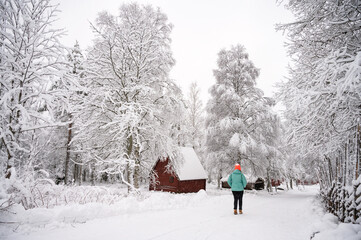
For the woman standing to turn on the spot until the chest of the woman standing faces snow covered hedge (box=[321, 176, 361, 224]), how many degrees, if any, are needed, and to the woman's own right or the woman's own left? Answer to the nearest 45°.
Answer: approximately 135° to the woman's own right

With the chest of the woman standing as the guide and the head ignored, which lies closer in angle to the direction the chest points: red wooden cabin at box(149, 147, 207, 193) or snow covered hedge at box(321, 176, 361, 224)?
the red wooden cabin

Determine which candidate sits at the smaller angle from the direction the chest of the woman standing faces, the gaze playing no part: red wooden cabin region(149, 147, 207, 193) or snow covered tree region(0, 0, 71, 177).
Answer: the red wooden cabin

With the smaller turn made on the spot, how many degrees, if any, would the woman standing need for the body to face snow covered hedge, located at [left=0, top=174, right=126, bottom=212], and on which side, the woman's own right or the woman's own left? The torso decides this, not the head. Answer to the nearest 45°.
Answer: approximately 135° to the woman's own left

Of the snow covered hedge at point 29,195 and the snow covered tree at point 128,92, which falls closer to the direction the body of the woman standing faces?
the snow covered tree

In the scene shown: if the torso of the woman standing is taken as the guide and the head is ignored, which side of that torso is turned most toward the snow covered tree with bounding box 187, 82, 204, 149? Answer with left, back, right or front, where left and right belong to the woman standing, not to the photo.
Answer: front

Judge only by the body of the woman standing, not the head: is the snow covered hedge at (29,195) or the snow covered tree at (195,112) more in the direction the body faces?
the snow covered tree

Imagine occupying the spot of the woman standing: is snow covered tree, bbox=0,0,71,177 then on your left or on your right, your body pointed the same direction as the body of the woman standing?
on your left

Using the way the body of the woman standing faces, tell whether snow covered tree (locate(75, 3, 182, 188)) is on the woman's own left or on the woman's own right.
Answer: on the woman's own left

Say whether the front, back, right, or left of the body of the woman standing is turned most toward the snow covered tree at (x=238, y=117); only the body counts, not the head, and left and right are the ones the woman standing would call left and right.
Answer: front

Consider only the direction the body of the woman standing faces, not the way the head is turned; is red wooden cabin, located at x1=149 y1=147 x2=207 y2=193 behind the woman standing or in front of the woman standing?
in front

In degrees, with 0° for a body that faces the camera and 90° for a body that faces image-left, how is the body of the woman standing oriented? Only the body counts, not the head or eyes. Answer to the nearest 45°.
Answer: approximately 180°
